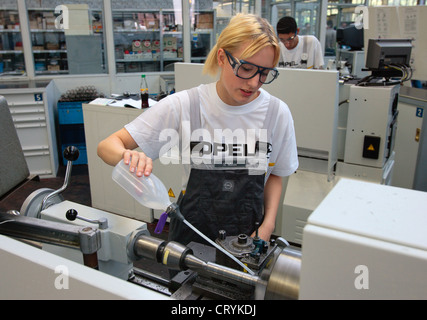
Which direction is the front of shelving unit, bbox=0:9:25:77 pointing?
toward the camera

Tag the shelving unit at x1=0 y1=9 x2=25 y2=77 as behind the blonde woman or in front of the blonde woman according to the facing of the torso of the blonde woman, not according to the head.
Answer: behind

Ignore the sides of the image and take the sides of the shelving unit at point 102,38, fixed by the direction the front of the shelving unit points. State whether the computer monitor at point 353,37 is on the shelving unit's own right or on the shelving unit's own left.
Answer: on the shelving unit's own left

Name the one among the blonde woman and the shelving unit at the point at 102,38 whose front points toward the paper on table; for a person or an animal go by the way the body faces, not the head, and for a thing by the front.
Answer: the shelving unit

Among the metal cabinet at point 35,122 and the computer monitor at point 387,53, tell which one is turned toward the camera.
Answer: the metal cabinet

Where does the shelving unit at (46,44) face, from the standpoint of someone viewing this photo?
facing the viewer

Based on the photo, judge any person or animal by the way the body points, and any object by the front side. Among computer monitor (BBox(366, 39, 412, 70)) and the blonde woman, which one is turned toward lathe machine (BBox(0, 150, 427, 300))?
the blonde woman

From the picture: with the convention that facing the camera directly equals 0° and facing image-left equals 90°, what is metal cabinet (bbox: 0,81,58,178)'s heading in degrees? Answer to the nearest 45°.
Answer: approximately 0°

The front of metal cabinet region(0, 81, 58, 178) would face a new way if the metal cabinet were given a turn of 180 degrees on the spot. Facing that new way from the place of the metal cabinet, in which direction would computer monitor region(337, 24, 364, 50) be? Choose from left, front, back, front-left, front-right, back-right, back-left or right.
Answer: right

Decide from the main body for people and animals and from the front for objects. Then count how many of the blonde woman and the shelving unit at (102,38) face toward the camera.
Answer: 2

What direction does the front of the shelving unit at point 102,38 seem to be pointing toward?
toward the camera

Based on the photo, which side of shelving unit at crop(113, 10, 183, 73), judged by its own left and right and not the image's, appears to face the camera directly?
front

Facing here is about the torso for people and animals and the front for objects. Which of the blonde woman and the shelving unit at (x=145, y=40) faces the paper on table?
the shelving unit

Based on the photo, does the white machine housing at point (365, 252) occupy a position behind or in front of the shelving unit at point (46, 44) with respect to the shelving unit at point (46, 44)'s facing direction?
in front

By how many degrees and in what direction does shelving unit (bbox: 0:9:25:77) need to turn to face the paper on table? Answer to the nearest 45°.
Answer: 0° — it already faces it
